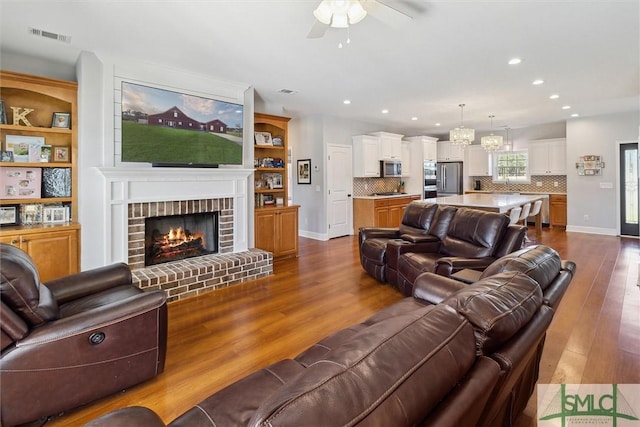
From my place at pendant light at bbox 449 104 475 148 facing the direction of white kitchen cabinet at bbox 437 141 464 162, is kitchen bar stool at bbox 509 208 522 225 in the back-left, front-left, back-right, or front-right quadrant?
back-right

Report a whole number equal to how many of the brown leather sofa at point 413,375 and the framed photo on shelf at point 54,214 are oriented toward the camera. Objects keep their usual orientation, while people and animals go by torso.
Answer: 1

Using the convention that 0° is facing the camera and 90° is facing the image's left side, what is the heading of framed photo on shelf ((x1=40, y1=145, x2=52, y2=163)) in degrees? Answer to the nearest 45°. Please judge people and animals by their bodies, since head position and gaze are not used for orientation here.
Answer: approximately 0°

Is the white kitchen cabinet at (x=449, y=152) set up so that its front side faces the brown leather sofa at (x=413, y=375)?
yes

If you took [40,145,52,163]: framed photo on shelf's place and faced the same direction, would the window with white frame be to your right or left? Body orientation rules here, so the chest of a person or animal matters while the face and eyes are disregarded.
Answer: on your left

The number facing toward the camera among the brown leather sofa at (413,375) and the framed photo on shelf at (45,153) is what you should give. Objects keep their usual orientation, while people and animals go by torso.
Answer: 1

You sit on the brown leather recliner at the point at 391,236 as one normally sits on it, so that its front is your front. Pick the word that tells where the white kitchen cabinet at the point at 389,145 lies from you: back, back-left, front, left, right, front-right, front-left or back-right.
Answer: back-right

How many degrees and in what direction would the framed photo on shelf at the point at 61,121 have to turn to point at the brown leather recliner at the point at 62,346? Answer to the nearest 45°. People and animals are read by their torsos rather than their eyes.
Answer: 0° — it already faces it
